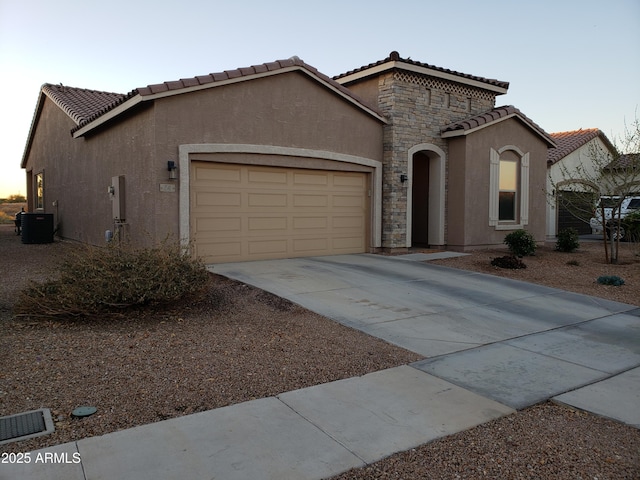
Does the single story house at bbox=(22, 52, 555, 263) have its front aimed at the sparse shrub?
no

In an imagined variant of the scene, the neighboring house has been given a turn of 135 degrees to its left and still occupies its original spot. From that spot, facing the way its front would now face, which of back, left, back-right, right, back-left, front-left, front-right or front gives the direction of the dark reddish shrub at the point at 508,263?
back

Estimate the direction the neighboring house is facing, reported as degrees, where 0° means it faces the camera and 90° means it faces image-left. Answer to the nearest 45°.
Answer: approximately 315°

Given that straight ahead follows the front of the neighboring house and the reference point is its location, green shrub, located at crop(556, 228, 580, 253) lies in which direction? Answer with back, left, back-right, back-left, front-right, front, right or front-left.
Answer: front-right

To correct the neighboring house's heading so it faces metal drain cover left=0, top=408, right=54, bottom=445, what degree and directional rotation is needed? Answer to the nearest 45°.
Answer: approximately 45° to its right

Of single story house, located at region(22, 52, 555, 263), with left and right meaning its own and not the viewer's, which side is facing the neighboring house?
left

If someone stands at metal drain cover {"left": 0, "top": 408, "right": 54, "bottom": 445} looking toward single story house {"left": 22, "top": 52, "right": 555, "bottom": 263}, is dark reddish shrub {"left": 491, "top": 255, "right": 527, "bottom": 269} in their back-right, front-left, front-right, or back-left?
front-right

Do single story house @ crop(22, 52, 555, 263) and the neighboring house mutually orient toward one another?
no

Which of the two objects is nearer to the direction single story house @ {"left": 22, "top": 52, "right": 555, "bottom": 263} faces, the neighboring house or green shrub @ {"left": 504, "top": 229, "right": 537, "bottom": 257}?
the green shrub

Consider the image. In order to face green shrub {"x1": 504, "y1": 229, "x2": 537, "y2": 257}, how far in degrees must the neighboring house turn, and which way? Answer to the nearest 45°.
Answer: approximately 45° to its right

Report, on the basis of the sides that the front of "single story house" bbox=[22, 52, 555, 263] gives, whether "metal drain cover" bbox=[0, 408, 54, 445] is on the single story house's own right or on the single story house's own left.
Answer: on the single story house's own right

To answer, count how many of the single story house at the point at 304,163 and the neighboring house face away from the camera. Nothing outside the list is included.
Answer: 0

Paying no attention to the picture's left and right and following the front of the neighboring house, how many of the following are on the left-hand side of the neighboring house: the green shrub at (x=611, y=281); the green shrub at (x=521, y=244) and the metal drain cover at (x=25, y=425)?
0

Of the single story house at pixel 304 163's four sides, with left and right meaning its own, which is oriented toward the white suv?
left

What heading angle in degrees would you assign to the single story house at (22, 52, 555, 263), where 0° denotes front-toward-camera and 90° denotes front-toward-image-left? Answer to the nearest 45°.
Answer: approximately 315°
